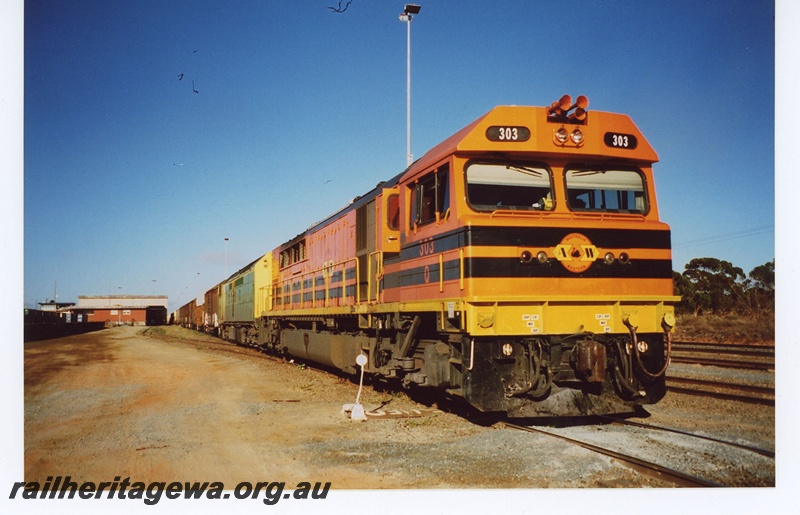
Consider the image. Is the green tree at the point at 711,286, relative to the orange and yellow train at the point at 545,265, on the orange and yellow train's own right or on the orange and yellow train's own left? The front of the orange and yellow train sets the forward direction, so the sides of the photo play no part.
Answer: on the orange and yellow train's own left

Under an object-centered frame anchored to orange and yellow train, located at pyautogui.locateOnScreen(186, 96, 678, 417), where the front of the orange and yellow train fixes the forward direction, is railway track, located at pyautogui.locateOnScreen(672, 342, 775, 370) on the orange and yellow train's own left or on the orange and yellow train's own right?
on the orange and yellow train's own left

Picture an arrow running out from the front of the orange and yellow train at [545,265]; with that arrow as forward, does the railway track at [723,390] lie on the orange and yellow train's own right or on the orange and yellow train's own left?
on the orange and yellow train's own left

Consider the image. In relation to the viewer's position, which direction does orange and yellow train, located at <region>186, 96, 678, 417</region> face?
facing the viewer and to the right of the viewer
